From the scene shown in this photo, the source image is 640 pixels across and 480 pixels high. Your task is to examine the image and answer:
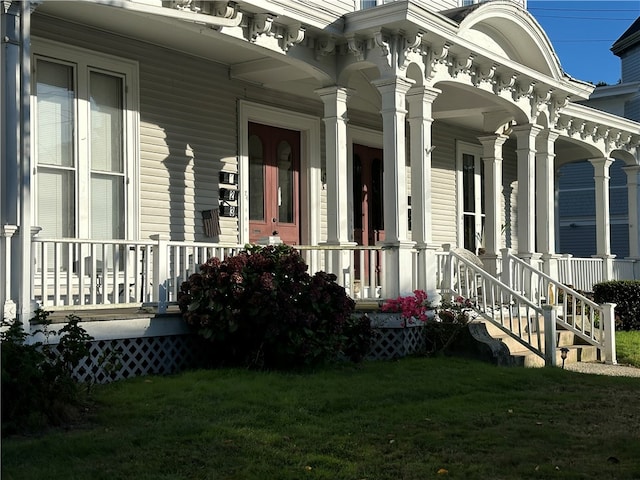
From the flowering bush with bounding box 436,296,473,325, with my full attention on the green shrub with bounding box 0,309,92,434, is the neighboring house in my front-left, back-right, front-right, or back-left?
back-right

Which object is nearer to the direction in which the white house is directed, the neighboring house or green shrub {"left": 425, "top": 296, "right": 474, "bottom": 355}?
the green shrub

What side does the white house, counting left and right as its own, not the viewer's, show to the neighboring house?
left

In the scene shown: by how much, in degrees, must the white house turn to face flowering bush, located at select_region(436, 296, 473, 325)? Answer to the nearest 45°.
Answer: approximately 45° to its left

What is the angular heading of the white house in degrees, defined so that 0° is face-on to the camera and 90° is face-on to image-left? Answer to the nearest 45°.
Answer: approximately 315°
